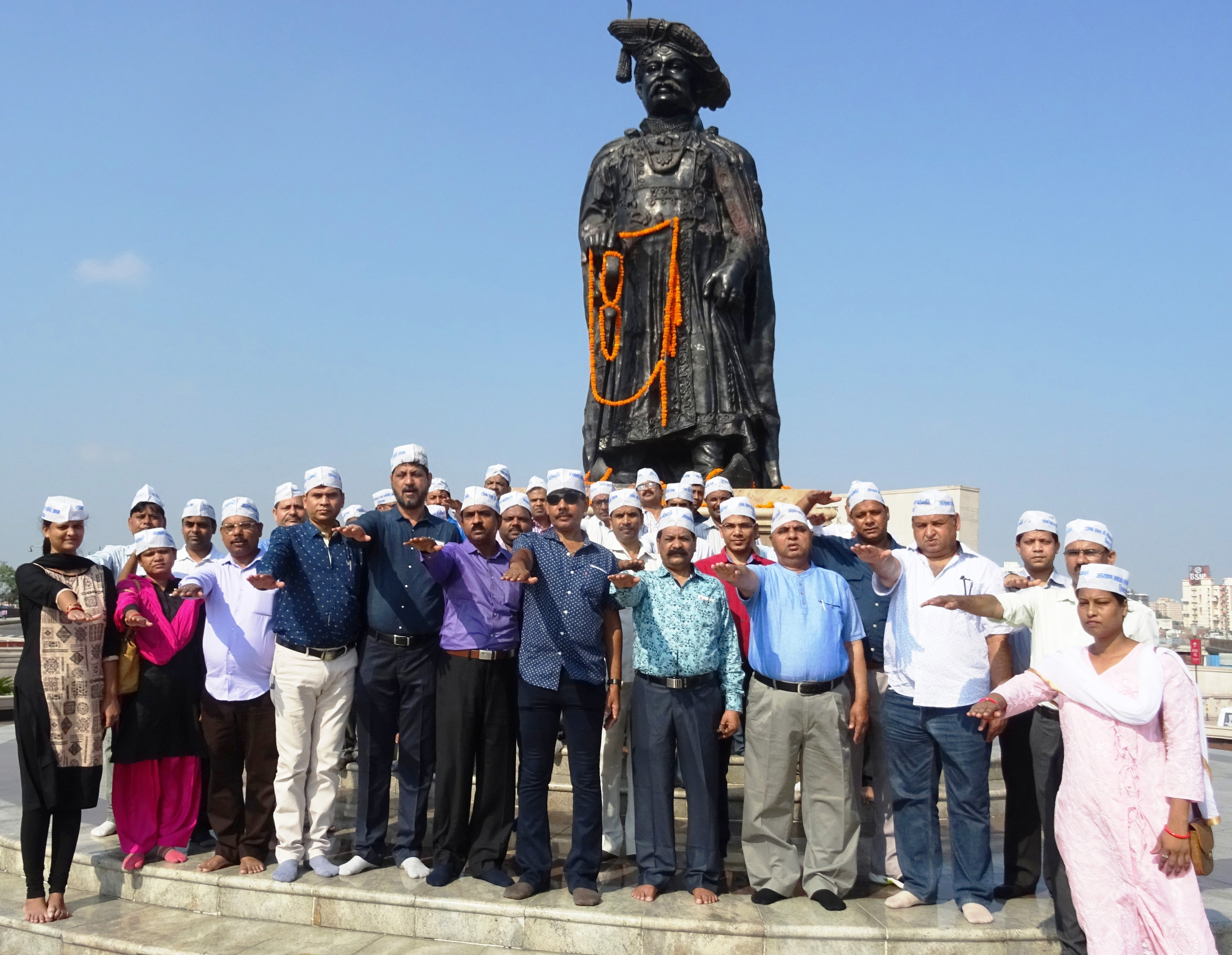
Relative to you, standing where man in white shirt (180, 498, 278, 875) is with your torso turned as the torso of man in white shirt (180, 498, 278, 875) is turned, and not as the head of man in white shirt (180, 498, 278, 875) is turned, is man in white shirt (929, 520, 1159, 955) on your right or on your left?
on your left

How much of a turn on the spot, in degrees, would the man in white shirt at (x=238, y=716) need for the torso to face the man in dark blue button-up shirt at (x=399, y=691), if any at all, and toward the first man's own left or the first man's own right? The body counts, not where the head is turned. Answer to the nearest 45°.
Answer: approximately 45° to the first man's own left

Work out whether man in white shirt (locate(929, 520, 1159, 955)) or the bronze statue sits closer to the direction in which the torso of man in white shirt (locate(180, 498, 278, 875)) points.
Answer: the man in white shirt

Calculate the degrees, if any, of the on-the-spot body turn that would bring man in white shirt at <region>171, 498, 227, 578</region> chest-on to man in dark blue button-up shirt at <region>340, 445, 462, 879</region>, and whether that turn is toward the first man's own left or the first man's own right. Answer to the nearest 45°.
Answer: approximately 45° to the first man's own left

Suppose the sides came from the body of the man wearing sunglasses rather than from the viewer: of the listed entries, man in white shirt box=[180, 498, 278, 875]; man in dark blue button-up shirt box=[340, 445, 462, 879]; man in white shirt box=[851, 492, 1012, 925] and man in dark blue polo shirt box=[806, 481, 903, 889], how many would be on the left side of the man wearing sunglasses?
2

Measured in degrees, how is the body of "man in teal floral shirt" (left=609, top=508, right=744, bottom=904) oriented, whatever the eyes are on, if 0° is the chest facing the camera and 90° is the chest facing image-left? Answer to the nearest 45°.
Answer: approximately 0°
